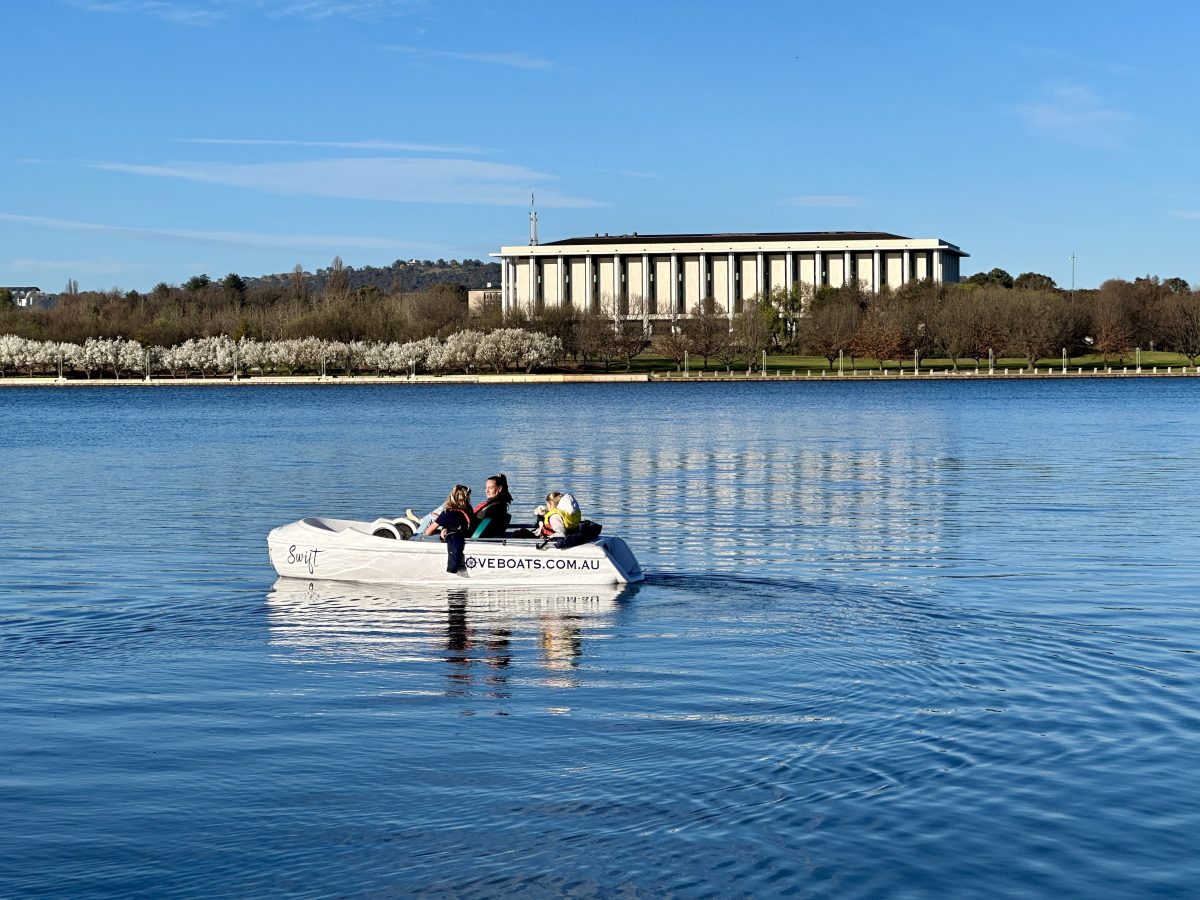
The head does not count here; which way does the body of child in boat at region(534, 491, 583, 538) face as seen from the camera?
to the viewer's left

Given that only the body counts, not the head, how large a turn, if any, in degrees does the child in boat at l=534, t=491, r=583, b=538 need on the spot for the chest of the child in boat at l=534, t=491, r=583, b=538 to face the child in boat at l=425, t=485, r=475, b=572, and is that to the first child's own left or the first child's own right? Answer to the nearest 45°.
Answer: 0° — they already face them

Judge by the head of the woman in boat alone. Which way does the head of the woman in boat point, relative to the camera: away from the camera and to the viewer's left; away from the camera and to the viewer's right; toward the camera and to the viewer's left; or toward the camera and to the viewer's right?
toward the camera and to the viewer's left

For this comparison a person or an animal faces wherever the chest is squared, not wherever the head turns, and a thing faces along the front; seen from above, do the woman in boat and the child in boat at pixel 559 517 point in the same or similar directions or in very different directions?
same or similar directions

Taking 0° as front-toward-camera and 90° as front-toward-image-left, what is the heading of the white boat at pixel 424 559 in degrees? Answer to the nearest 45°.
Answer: approximately 90°

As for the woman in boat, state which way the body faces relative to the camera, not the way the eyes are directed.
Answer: to the viewer's left

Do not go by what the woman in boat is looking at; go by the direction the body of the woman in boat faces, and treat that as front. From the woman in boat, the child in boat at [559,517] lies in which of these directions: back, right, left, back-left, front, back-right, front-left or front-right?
back-left

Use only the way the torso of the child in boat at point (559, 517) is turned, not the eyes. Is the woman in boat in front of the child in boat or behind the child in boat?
in front

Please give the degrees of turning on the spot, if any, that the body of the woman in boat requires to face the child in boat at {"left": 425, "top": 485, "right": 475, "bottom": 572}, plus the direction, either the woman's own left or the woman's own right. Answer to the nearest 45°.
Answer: approximately 45° to the woman's own left

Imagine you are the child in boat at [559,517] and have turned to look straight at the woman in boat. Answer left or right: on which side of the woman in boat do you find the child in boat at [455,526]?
left
